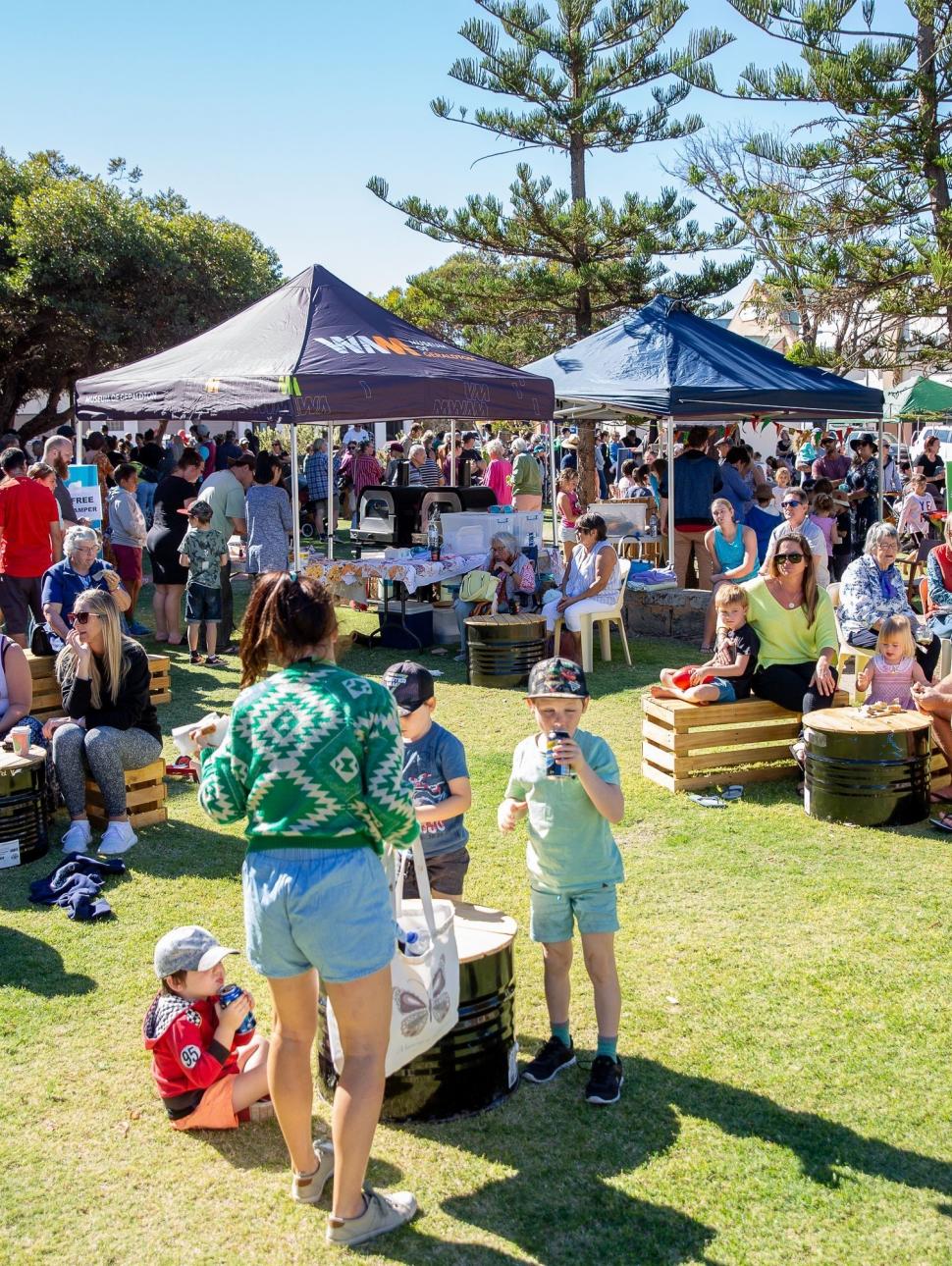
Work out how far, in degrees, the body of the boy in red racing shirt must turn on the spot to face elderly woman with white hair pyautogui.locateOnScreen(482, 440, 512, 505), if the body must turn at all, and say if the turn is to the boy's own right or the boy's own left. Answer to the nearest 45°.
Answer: approximately 90° to the boy's own left

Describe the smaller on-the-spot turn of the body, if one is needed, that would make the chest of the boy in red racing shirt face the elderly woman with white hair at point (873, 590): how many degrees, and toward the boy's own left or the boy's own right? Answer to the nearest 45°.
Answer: approximately 45° to the boy's own left

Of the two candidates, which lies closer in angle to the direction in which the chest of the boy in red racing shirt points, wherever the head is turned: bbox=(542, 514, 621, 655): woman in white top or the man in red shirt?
the woman in white top

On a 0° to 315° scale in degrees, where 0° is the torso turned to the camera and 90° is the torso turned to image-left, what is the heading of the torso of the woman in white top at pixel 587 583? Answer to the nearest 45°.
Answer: approximately 45°

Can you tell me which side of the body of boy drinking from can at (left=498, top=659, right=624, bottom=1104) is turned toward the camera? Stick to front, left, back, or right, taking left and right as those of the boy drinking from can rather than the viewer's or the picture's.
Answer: front

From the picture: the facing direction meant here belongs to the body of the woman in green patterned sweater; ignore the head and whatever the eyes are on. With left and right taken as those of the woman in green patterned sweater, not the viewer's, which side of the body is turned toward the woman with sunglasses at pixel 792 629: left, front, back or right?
front

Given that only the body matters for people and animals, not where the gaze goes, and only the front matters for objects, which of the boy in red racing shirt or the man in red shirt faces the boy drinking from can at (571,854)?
the boy in red racing shirt

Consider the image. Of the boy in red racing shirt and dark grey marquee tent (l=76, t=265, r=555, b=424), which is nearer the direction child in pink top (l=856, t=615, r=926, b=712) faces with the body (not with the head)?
the boy in red racing shirt

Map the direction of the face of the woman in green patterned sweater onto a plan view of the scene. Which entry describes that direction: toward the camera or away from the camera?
away from the camera
